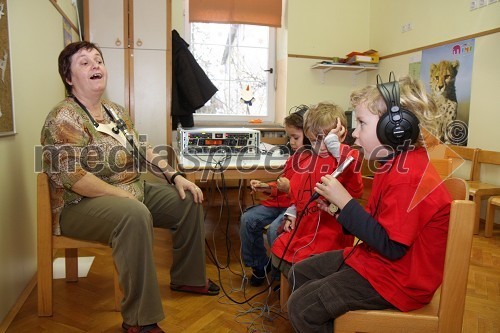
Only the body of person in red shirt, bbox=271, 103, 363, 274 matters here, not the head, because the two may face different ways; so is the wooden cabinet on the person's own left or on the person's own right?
on the person's own right

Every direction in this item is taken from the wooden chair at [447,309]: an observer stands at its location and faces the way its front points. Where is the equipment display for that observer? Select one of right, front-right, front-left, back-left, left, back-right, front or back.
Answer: front-right

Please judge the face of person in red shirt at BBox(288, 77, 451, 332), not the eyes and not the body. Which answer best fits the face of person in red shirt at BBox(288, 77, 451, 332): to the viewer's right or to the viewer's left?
to the viewer's left

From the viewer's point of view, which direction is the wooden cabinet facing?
toward the camera

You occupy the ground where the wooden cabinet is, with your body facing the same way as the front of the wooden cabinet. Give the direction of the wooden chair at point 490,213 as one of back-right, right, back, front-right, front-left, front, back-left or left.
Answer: front-left

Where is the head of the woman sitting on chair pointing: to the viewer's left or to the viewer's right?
to the viewer's right

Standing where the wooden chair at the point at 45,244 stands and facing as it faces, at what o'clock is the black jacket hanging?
The black jacket hanging is roughly at 10 o'clock from the wooden chair.

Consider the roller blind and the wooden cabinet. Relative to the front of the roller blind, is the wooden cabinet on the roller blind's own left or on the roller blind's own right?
on the roller blind's own right

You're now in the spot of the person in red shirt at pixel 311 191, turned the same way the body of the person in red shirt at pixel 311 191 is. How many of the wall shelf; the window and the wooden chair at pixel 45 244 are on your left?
0

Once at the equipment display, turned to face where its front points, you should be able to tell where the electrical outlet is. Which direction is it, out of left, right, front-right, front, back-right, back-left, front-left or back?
back-left

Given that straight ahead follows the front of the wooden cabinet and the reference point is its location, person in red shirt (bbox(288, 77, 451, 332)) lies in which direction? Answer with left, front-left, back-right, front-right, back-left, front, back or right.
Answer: front

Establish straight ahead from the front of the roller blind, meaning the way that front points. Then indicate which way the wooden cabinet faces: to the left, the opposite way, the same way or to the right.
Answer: the same way

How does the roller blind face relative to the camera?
toward the camera

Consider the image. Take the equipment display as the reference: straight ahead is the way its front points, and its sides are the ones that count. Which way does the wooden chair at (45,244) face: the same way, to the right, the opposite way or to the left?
to the left

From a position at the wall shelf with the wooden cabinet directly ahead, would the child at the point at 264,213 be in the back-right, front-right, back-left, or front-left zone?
front-left

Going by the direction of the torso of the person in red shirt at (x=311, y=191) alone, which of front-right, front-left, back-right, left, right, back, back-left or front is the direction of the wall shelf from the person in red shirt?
back-right

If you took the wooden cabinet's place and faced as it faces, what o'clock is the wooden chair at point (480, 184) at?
The wooden chair is roughly at 10 o'clock from the wooden cabinet.

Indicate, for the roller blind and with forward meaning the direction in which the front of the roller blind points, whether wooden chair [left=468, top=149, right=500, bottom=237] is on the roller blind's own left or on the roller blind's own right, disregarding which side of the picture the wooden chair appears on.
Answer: on the roller blind's own left

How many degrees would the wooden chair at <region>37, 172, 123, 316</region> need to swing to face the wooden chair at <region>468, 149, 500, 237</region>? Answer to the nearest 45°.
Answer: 0° — it already faces it

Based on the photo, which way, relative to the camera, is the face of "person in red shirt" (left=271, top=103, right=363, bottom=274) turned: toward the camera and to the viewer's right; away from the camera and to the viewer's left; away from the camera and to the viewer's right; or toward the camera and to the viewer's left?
toward the camera and to the viewer's left
